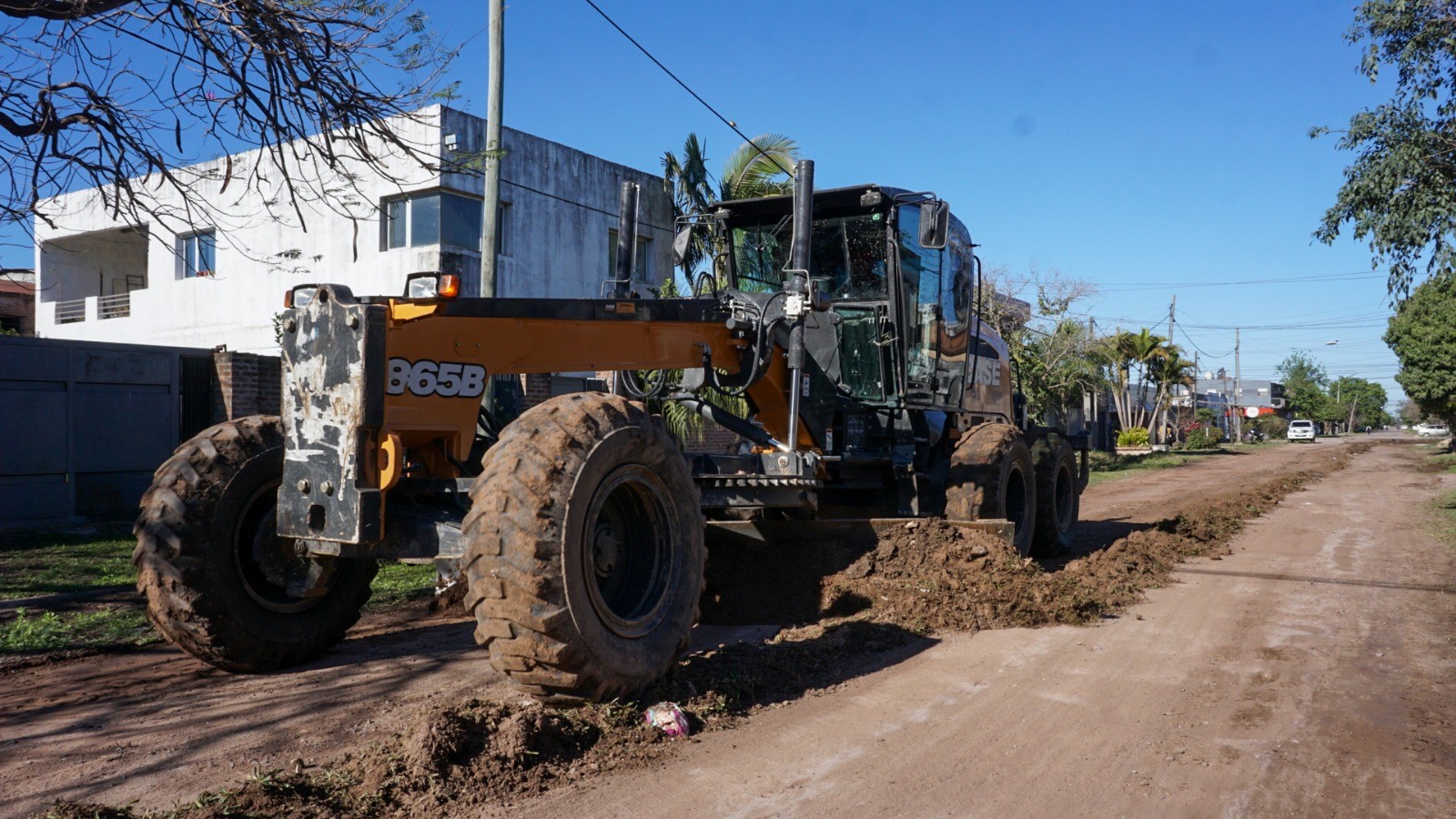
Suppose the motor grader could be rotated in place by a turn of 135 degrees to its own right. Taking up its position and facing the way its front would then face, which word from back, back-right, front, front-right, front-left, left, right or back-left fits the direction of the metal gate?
front-left

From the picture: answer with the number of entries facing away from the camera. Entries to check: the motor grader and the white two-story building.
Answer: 0

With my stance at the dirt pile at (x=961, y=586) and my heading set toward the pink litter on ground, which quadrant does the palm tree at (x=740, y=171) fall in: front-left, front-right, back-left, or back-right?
back-right

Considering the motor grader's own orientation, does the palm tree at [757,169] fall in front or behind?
behind

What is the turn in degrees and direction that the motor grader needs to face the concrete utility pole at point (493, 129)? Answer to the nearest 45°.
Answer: approximately 135° to its right

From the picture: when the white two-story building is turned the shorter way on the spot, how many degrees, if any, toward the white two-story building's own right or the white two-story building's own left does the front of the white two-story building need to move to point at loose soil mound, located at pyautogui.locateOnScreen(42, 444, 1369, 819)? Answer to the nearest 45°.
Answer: approximately 45° to the white two-story building's own left

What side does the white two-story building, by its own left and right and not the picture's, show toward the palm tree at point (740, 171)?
left

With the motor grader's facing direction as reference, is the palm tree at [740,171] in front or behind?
behind

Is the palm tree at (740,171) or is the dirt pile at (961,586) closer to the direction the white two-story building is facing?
the dirt pile

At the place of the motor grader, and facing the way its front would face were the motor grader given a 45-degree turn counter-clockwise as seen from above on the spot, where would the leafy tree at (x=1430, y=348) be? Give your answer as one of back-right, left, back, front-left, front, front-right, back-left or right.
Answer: back-left

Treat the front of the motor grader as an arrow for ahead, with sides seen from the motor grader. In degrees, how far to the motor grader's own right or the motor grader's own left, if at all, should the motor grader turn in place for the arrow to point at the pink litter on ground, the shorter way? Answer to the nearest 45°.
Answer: approximately 90° to the motor grader's own left
